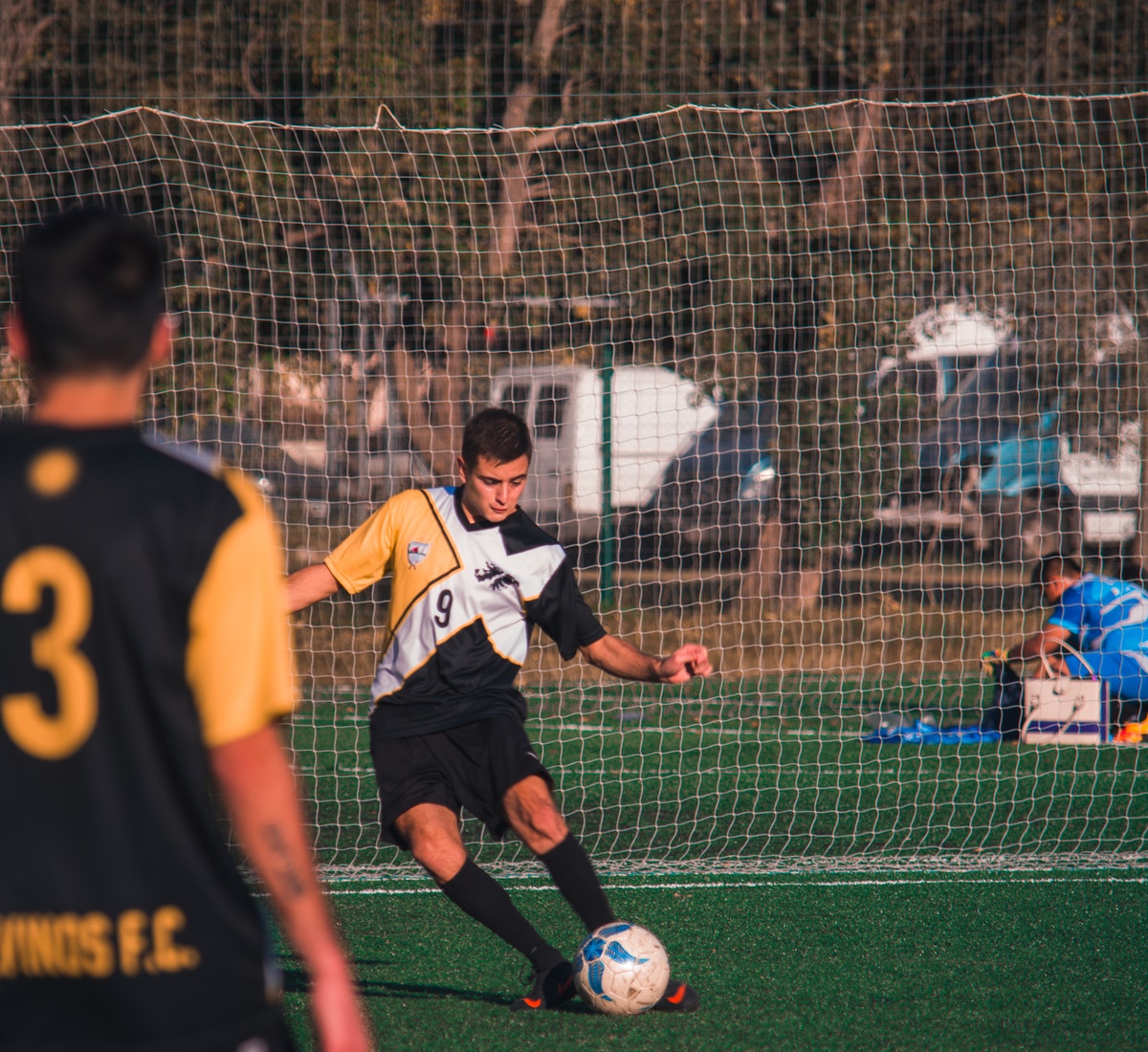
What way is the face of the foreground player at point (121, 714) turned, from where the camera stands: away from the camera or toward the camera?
away from the camera

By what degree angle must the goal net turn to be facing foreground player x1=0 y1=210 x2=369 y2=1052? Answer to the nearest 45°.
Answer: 0° — it already faces them

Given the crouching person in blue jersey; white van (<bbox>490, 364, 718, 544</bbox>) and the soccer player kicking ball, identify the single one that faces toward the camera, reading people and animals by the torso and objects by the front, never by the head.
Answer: the soccer player kicking ball

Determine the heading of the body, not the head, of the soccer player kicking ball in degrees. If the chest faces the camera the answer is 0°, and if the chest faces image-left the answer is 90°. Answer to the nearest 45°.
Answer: approximately 0°

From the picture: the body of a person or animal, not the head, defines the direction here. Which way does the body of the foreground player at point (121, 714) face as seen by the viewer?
away from the camera

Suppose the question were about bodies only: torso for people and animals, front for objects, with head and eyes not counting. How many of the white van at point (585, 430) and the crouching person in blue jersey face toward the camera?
0

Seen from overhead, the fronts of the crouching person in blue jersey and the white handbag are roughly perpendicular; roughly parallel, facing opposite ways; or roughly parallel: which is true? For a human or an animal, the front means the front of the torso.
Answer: roughly perpendicular

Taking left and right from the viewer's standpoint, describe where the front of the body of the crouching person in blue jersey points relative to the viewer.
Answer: facing to the left of the viewer

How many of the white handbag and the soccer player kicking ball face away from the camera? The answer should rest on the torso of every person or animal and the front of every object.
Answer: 0

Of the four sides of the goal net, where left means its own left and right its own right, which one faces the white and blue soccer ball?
front

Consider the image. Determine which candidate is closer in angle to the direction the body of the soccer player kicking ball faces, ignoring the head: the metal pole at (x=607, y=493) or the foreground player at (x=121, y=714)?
the foreground player
